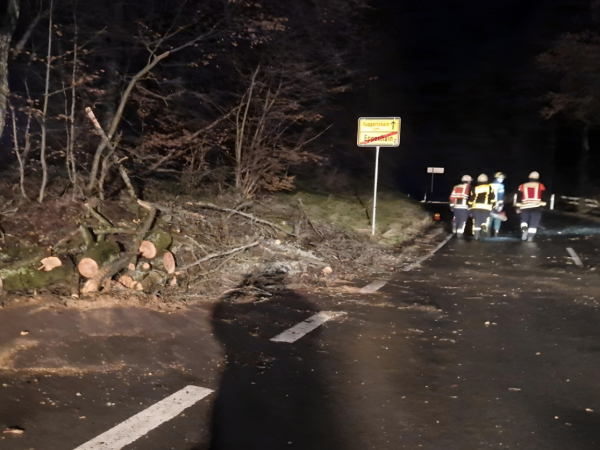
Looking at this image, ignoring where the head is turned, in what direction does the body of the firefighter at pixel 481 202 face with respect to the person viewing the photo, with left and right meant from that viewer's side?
facing away from the viewer

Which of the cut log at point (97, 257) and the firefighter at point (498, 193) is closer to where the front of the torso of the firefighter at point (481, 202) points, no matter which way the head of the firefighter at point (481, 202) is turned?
the firefighter

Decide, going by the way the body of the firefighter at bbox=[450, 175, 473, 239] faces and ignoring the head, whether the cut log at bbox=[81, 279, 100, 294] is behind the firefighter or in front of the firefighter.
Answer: behind

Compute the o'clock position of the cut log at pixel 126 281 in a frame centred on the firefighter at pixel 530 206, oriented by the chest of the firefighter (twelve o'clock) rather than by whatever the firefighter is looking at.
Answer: The cut log is roughly at 7 o'clock from the firefighter.

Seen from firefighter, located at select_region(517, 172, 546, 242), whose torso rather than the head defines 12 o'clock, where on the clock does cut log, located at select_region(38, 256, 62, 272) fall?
The cut log is roughly at 7 o'clock from the firefighter.

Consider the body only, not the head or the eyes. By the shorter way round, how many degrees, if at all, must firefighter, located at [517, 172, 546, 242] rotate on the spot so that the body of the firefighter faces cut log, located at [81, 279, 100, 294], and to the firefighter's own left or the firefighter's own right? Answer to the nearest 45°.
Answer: approximately 135° to the firefighter's own left

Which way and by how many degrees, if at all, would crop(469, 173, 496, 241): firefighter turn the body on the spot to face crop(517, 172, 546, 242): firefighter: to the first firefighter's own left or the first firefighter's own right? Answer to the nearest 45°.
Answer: approximately 90° to the first firefighter's own right

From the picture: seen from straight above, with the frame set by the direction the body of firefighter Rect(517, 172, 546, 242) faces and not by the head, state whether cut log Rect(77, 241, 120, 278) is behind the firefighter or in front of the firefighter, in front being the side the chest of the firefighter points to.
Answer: behind

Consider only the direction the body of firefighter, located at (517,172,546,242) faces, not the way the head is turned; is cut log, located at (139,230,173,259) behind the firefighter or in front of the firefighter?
behind

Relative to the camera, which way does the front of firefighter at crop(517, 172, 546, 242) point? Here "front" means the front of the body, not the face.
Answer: away from the camera
